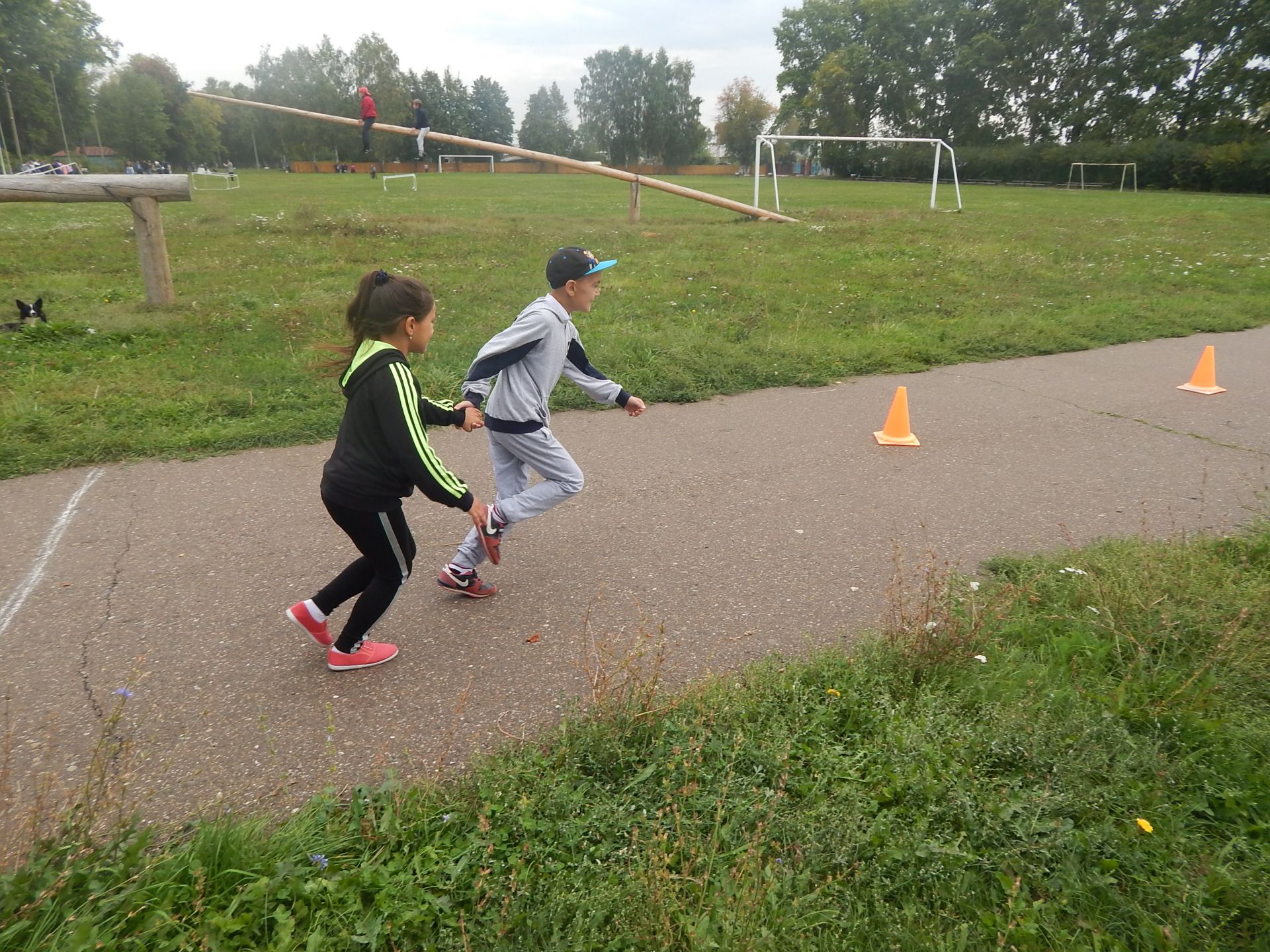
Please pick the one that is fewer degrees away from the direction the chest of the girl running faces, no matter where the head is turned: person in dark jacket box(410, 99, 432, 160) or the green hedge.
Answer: the green hedge

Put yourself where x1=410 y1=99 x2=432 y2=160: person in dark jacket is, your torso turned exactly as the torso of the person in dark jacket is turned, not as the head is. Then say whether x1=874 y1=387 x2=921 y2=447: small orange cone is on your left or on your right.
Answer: on your left

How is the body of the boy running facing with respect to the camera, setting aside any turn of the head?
to the viewer's right

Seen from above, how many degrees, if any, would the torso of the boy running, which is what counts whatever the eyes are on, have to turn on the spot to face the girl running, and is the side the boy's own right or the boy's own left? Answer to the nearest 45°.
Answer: approximately 135° to the boy's own right

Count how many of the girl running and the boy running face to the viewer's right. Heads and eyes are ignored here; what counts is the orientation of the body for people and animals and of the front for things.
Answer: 2

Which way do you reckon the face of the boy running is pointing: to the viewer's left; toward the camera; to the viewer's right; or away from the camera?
to the viewer's right

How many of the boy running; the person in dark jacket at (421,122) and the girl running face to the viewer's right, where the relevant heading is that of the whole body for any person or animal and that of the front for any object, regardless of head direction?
2

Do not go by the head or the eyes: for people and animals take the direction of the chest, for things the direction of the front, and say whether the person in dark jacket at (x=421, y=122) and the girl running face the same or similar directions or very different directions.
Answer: very different directions

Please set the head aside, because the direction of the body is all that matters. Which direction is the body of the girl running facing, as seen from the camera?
to the viewer's right

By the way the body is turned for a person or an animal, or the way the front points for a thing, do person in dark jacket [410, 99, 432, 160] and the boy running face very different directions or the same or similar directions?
very different directions

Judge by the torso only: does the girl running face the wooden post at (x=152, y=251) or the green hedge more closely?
the green hedge
